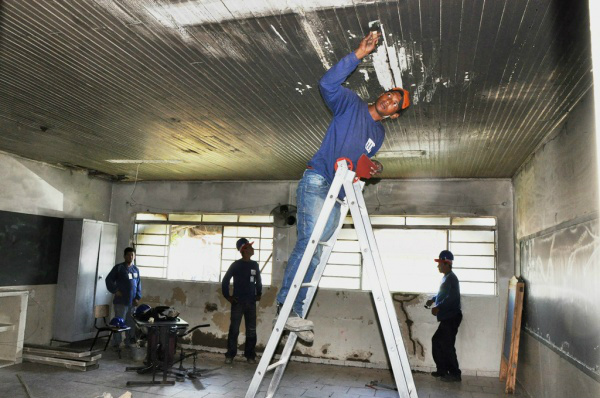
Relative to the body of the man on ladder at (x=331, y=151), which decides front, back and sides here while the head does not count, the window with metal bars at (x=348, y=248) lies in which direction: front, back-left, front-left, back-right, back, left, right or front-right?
back-left

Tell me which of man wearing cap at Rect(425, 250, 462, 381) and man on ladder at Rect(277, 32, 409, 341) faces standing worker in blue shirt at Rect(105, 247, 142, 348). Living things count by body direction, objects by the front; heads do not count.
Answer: the man wearing cap

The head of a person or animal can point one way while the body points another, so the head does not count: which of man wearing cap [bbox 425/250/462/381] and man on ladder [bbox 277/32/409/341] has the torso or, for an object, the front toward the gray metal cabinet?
the man wearing cap

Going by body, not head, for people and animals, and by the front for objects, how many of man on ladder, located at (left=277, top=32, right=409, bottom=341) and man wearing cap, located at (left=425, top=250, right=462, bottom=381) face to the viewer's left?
1

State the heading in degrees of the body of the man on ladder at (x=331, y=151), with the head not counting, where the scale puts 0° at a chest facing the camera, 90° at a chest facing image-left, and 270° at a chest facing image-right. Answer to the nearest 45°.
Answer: approximately 315°

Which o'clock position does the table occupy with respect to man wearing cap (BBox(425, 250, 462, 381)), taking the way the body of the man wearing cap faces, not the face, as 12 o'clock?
The table is roughly at 11 o'clock from the man wearing cap.

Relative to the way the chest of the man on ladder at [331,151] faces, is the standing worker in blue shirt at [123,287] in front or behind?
behind

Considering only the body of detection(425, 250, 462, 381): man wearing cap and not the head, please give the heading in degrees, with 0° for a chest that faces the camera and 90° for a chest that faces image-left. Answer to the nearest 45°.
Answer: approximately 90°

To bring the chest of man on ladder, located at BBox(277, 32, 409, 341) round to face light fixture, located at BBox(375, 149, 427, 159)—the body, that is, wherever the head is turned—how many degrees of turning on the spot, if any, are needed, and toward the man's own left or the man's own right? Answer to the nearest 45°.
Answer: approximately 135° to the man's own left

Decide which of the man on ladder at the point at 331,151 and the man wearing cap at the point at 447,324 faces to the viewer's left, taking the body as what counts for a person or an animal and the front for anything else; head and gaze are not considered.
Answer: the man wearing cap

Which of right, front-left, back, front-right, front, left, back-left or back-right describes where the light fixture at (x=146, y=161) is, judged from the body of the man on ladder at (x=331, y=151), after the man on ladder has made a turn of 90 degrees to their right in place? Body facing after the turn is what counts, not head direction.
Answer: right

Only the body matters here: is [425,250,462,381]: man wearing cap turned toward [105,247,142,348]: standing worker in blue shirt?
yes

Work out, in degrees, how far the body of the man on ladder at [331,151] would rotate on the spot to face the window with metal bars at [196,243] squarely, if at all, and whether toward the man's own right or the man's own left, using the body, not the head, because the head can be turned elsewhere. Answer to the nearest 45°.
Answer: approximately 180°

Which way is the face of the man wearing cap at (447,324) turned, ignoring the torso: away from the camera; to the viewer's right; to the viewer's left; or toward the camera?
to the viewer's left
